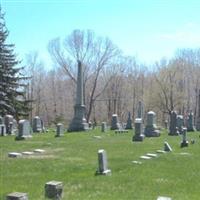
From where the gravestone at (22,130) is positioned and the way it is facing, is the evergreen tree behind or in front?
behind

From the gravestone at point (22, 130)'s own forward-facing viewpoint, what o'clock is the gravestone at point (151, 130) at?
the gravestone at point (151, 130) is roughly at 10 o'clock from the gravestone at point (22, 130).

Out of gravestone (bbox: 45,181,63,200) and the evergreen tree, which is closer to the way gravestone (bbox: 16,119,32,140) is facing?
the gravestone

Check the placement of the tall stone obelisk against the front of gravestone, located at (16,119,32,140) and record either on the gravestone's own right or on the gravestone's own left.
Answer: on the gravestone's own left

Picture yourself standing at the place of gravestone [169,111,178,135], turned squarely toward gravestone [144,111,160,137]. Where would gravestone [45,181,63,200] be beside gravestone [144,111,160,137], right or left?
left

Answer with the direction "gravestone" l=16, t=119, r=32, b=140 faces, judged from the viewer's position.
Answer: facing the viewer and to the right of the viewer

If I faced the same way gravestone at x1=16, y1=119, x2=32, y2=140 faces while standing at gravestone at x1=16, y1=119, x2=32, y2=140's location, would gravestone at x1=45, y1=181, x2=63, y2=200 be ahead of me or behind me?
ahead

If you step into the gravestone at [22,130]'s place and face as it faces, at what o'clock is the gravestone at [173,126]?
the gravestone at [173,126] is roughly at 10 o'clock from the gravestone at [22,130].
